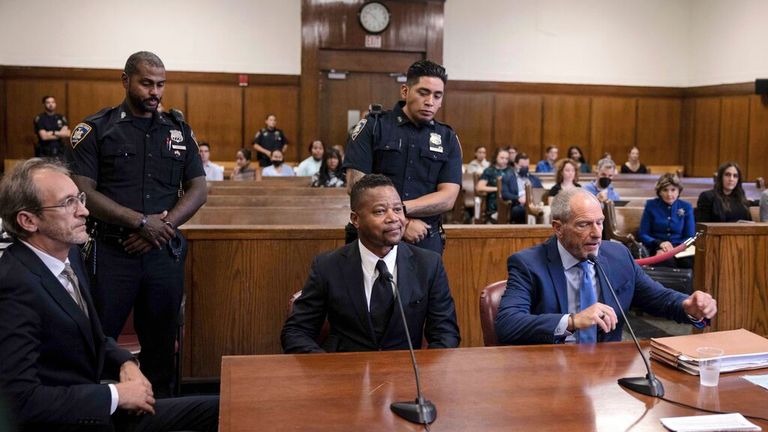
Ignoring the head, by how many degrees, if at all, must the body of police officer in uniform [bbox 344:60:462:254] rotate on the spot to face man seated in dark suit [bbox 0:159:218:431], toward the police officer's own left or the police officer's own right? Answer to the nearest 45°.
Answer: approximately 90° to the police officer's own right

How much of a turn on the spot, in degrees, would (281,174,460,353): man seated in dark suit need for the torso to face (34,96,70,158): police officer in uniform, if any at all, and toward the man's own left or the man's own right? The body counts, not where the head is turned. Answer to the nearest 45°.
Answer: approximately 135° to the man's own right

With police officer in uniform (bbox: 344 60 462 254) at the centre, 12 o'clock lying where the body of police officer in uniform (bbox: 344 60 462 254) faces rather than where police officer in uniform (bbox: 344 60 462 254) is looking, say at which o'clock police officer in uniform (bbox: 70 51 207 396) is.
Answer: police officer in uniform (bbox: 70 51 207 396) is roughly at 4 o'clock from police officer in uniform (bbox: 344 60 462 254).

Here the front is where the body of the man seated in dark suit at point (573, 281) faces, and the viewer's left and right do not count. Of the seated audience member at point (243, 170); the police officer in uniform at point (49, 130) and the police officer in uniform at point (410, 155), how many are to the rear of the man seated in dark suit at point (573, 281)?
3

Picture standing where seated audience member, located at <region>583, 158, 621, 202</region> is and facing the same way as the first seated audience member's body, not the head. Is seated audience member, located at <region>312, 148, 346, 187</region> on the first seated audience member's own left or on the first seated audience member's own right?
on the first seated audience member's own right

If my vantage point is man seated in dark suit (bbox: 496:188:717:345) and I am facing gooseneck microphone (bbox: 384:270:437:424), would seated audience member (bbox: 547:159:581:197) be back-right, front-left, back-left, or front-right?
back-right

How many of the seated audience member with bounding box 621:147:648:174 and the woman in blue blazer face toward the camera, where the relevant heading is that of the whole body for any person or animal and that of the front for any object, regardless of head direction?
2

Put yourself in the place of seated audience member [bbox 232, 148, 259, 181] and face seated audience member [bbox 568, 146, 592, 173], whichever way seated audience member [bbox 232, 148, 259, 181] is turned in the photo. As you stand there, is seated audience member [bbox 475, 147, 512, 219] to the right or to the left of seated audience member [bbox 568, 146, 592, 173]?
right
